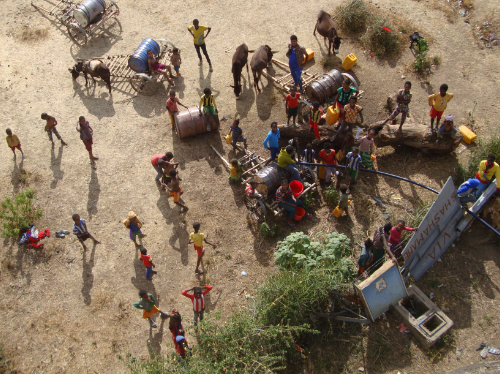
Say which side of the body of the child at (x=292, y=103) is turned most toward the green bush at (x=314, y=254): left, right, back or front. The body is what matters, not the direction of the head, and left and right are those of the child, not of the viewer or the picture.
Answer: front

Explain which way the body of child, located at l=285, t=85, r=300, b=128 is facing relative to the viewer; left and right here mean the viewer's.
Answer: facing the viewer

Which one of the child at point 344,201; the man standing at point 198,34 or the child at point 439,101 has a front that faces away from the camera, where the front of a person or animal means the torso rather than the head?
the child at point 344,201

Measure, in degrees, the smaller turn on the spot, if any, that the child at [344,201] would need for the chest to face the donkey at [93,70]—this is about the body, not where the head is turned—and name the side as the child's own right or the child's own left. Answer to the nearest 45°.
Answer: approximately 90° to the child's own left

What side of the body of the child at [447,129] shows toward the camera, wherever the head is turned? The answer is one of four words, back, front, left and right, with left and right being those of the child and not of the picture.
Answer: front

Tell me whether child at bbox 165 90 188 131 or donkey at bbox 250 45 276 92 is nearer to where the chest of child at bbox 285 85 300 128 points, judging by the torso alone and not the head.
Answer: the child

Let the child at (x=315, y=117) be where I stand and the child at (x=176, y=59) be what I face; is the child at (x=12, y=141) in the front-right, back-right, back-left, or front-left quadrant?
front-left

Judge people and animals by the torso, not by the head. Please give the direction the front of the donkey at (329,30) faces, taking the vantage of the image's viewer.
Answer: facing the viewer and to the right of the viewer

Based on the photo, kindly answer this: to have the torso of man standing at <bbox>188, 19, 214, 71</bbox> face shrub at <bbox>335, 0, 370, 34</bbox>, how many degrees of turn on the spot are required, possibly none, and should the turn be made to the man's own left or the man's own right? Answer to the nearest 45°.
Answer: approximately 90° to the man's own left

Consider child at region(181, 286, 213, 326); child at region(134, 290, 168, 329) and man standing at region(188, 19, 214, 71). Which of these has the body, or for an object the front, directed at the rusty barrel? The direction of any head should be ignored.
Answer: the man standing

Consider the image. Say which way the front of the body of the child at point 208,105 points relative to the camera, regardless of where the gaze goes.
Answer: toward the camera

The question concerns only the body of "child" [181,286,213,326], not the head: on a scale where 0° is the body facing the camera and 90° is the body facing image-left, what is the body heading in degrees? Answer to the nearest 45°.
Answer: approximately 0°

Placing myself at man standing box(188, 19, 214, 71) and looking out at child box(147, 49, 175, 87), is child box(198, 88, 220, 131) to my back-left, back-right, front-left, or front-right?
front-left
